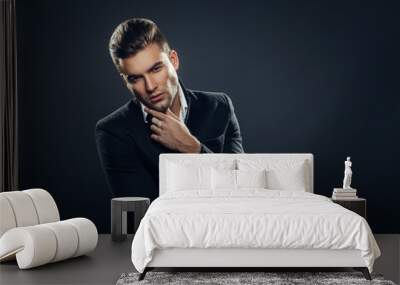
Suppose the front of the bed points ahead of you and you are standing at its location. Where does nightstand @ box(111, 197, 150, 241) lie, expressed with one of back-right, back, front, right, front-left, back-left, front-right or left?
back-right

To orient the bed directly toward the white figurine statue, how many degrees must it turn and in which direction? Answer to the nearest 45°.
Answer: approximately 135° to its left

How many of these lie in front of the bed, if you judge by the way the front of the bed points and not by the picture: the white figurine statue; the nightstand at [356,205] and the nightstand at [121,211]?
0

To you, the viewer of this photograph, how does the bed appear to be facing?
facing the viewer

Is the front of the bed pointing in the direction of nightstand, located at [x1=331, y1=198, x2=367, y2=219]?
no

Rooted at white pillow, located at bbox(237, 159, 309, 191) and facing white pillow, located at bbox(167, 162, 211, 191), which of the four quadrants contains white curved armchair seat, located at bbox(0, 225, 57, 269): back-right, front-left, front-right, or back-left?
front-left

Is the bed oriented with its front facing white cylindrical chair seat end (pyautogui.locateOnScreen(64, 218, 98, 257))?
no

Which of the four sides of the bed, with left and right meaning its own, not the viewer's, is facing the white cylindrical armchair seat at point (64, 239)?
right

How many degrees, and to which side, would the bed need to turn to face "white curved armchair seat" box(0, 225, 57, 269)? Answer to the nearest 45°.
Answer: approximately 90° to its right

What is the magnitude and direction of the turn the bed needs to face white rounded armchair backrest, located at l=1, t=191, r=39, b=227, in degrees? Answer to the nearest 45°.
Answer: approximately 90° to its right

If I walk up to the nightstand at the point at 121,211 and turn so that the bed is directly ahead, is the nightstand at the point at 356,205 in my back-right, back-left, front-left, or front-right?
front-left
